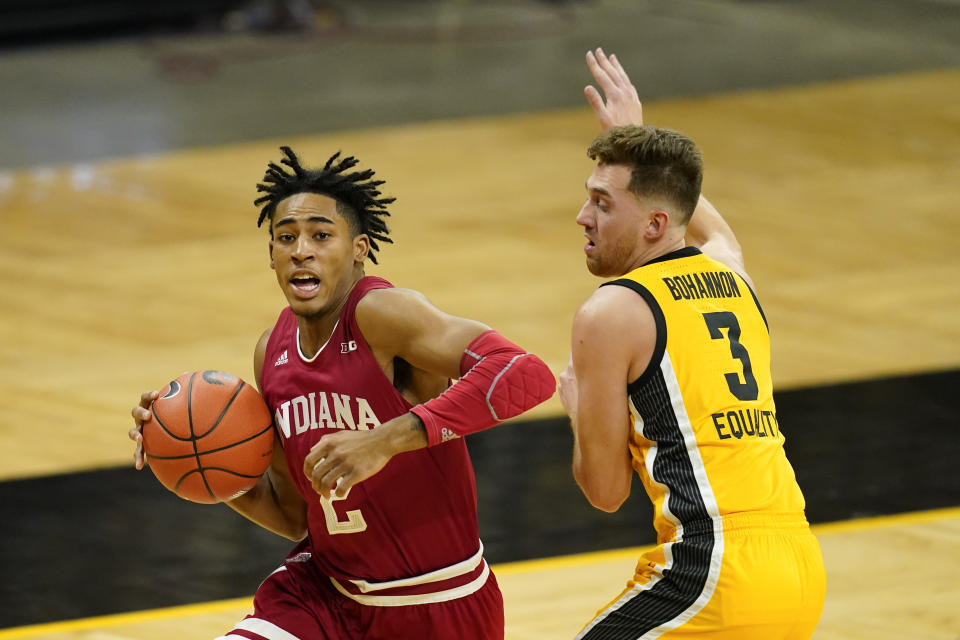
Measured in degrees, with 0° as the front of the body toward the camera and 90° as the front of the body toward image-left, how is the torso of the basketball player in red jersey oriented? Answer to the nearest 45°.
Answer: approximately 45°

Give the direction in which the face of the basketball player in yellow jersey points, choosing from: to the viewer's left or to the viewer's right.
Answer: to the viewer's left

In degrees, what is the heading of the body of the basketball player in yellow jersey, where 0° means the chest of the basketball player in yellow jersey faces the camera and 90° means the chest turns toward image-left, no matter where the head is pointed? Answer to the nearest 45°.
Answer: approximately 135°

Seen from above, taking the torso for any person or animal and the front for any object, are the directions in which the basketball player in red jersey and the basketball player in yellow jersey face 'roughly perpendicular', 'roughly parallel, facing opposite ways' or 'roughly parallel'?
roughly perpendicular

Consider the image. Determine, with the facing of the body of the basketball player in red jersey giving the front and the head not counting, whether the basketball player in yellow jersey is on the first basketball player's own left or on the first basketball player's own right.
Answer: on the first basketball player's own left

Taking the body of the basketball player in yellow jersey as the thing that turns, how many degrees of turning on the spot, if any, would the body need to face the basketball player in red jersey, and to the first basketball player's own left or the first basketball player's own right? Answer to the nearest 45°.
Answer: approximately 45° to the first basketball player's own left
